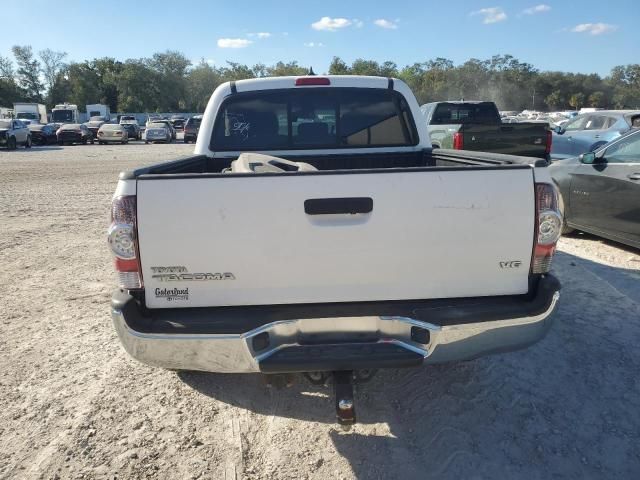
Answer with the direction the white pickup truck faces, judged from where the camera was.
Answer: facing away from the viewer

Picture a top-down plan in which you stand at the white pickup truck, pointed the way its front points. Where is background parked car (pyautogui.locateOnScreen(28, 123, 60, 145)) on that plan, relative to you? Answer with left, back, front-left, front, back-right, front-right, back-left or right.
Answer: front-left

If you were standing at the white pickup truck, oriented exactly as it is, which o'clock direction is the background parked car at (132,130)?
The background parked car is roughly at 11 o'clock from the white pickup truck.

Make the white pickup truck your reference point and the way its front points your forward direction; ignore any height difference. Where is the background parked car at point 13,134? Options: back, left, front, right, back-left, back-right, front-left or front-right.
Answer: front-left

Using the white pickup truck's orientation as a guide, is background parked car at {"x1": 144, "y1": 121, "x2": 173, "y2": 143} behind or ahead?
ahead

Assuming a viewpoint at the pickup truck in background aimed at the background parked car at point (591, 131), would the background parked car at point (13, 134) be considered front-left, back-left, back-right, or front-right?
back-left

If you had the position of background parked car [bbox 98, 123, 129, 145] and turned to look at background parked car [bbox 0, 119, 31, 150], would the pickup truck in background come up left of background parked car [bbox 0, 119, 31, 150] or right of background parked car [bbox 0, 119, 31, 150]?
left

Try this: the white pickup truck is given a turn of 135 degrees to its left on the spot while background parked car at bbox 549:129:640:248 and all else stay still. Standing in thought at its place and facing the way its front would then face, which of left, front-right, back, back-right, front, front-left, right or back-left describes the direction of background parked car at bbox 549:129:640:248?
back

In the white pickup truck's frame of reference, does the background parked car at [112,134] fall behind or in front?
in front

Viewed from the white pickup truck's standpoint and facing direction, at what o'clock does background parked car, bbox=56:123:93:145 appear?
The background parked car is roughly at 11 o'clock from the white pickup truck.

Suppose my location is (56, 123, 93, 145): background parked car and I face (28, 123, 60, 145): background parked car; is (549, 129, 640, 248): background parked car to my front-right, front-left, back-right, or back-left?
back-left

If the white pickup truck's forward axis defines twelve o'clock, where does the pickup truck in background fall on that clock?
The pickup truck in background is roughly at 1 o'clock from the white pickup truck.
